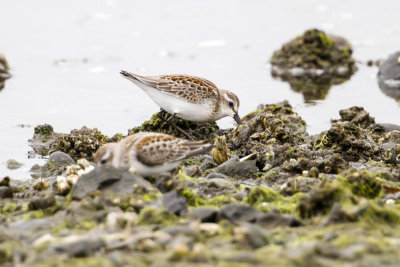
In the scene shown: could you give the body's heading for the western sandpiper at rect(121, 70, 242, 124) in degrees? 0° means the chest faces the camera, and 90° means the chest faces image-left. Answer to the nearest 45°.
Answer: approximately 270°

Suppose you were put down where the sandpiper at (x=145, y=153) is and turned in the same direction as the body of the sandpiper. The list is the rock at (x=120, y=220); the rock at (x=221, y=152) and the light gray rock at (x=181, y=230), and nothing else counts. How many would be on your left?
2

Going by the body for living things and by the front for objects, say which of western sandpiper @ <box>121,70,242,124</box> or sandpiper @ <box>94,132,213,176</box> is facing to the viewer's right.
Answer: the western sandpiper

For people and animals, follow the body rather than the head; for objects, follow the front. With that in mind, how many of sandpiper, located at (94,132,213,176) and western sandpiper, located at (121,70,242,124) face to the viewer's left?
1

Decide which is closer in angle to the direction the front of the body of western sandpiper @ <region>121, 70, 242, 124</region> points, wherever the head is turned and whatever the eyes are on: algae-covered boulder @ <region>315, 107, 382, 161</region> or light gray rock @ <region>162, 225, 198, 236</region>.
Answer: the algae-covered boulder

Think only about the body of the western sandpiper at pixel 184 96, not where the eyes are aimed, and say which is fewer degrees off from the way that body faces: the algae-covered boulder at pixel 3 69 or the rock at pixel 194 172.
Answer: the rock

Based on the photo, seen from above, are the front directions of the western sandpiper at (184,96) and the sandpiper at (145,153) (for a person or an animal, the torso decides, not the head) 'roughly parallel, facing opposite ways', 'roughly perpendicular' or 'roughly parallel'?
roughly parallel, facing opposite ways

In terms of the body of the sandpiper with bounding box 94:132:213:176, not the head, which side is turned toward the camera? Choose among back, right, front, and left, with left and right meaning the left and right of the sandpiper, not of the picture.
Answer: left

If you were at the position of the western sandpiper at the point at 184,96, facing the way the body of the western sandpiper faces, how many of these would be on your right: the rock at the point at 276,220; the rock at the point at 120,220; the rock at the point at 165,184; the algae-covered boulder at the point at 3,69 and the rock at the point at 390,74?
3
